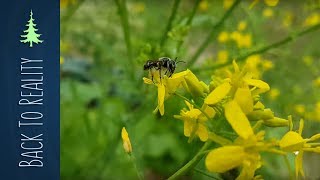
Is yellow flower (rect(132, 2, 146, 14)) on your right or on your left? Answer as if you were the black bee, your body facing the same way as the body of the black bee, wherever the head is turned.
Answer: on your left

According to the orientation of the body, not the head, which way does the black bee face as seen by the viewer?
to the viewer's right

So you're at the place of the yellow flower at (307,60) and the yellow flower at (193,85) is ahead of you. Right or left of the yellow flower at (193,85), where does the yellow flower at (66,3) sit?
right

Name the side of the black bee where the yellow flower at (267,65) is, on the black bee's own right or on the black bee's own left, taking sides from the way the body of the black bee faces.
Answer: on the black bee's own left

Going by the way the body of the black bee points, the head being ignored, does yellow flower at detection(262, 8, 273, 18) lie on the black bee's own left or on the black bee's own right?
on the black bee's own left
